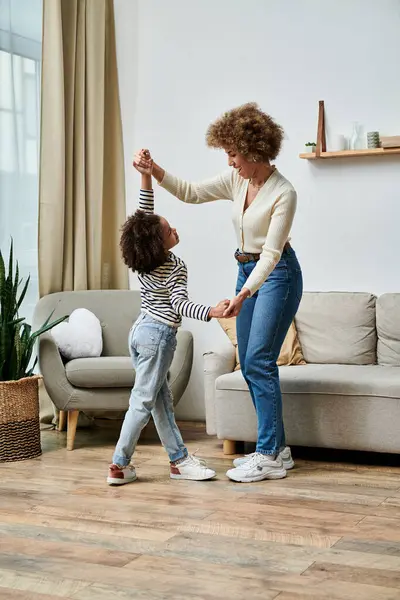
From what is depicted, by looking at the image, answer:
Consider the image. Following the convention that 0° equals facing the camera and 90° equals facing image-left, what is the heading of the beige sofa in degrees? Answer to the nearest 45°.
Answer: approximately 0°

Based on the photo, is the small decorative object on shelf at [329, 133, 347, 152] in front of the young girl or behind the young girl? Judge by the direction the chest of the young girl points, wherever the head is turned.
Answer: in front

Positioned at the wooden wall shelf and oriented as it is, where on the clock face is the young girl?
The young girl is roughly at 1 o'clock from the wooden wall shelf.

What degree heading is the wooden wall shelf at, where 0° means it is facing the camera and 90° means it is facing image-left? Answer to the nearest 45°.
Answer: approximately 0°

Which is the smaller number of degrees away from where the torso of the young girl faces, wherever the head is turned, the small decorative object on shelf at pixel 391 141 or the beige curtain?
the small decorative object on shelf

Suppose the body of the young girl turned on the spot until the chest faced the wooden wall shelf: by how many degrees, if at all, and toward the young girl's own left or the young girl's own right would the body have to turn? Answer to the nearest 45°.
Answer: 0° — they already face it

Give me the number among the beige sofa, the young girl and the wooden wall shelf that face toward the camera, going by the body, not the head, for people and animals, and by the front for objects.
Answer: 2

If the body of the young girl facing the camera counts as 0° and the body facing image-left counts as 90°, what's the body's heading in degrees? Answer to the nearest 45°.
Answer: approximately 225°

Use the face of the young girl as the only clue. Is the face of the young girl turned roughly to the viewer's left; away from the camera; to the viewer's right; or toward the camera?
to the viewer's right
